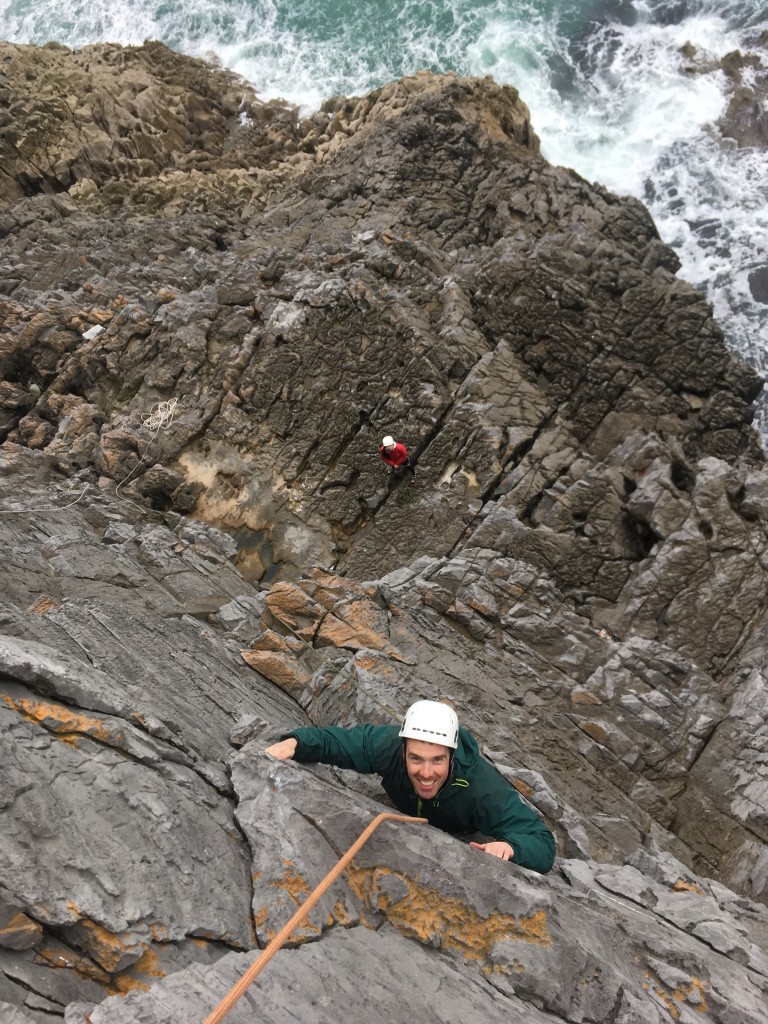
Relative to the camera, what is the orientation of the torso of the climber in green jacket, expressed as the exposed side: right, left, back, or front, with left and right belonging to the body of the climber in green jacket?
front

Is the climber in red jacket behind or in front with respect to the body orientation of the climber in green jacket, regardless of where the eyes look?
behind

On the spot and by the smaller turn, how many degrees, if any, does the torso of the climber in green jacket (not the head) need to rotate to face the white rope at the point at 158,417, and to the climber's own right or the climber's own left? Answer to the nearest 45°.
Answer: approximately 135° to the climber's own right

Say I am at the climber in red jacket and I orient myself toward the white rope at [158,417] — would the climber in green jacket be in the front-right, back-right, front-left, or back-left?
back-left

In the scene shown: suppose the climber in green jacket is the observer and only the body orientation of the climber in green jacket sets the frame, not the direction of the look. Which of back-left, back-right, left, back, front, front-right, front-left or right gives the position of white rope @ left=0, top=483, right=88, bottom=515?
back-right
